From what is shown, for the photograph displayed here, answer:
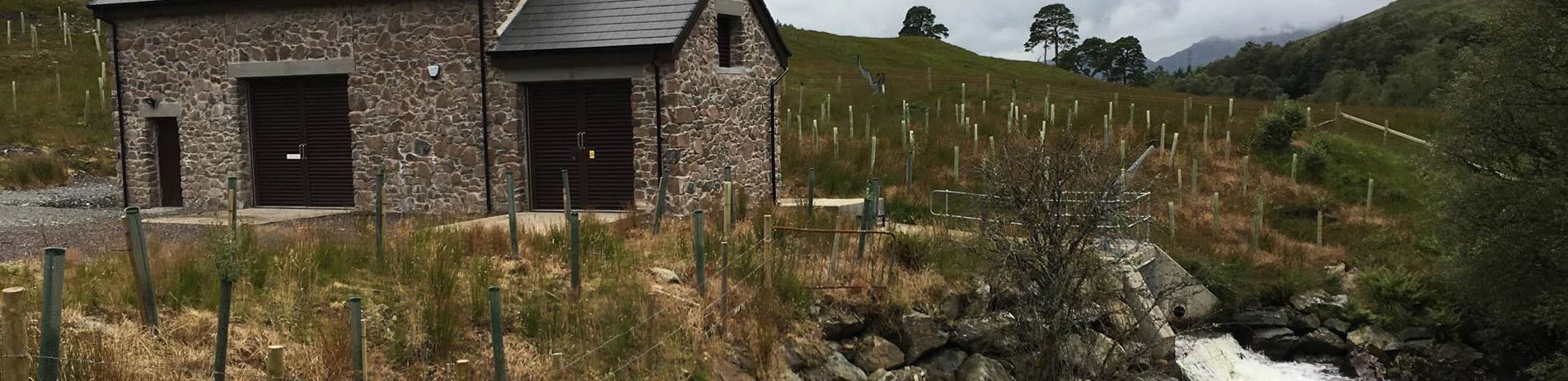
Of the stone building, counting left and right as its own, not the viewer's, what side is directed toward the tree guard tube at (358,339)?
front

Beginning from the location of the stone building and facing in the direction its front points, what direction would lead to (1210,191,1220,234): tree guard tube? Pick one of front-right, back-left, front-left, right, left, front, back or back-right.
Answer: left

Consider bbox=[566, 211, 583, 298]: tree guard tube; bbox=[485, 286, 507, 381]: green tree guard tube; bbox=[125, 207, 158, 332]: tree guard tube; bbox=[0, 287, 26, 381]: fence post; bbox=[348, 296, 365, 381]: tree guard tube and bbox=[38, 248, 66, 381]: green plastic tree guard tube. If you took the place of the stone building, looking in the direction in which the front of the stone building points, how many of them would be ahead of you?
6

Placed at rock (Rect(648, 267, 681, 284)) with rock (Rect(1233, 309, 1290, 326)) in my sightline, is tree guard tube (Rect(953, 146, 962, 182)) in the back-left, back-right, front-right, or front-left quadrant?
front-left

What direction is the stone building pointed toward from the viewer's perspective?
toward the camera

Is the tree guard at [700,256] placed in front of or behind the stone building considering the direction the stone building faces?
in front

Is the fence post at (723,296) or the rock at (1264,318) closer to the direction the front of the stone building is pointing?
the fence post

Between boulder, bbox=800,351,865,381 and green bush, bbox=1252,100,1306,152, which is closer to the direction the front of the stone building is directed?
the boulder

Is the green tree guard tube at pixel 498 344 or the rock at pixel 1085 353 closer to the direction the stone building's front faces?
the green tree guard tube

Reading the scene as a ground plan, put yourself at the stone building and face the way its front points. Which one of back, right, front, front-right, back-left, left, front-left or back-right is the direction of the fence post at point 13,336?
front

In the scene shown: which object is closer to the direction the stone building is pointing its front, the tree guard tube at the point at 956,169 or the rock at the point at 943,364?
the rock

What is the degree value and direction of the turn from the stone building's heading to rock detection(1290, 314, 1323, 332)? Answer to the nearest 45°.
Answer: approximately 90° to its left

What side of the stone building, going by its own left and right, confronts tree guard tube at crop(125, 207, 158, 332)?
front

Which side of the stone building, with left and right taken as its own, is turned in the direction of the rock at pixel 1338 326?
left

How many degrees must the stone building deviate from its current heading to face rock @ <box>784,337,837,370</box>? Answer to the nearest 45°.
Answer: approximately 45° to its left

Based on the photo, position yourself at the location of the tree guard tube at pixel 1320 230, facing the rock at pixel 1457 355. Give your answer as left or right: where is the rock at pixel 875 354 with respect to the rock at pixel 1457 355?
right

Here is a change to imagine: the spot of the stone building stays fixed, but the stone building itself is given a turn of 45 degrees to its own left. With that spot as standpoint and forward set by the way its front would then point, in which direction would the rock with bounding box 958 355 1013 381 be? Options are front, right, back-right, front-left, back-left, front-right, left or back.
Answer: front

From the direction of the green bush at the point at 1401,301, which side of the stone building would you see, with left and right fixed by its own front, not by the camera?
left

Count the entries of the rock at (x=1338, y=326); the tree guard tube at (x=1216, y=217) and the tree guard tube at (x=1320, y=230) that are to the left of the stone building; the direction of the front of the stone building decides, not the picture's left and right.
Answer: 3

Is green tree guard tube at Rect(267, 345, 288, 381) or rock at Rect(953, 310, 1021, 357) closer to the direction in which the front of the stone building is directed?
the green tree guard tube

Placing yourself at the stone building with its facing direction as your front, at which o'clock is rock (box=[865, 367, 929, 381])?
The rock is roughly at 11 o'clock from the stone building.
